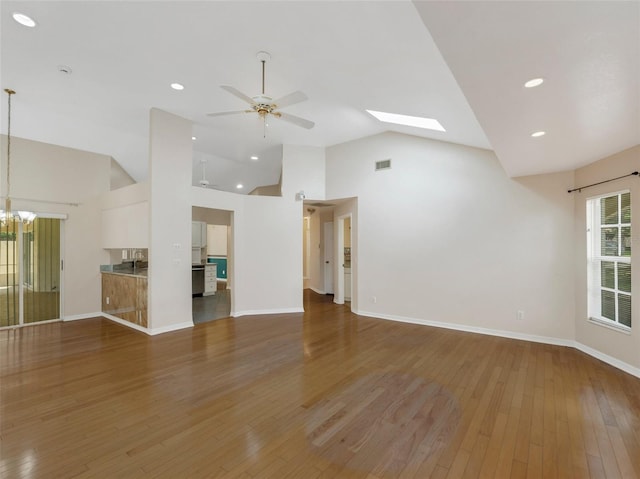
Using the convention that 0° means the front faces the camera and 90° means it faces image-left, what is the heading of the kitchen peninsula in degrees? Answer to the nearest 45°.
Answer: approximately 45°

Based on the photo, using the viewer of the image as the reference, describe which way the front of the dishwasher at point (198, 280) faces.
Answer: facing the viewer and to the right of the viewer

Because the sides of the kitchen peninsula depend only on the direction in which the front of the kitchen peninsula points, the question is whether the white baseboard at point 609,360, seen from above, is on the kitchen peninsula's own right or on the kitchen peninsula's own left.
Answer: on the kitchen peninsula's own left

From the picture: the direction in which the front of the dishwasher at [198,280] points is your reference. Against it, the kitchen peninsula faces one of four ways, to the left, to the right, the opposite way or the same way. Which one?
to the right

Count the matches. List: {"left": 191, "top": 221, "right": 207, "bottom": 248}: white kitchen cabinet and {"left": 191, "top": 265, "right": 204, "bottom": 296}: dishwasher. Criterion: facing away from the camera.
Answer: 0

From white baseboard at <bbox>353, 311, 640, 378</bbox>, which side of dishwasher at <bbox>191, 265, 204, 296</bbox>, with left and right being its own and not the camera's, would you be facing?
front

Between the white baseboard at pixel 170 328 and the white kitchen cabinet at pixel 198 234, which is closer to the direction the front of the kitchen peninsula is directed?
the white baseboard

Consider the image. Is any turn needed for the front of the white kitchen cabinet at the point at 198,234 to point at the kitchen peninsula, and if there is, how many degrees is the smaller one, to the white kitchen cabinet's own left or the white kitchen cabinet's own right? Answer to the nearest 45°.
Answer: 0° — it already faces it

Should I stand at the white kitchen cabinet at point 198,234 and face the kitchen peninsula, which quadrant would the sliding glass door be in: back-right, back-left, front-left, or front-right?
front-right

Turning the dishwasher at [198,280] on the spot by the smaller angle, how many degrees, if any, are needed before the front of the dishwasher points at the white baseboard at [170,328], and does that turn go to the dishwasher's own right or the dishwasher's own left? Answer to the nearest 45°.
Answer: approximately 45° to the dishwasher's own right

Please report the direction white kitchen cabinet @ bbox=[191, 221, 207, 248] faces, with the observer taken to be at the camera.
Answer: facing the viewer

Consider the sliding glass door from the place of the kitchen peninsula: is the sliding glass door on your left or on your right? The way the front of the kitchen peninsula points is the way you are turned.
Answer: on your right
